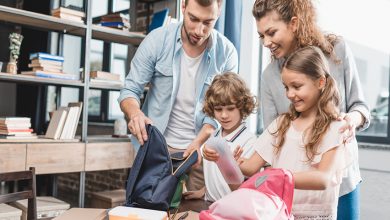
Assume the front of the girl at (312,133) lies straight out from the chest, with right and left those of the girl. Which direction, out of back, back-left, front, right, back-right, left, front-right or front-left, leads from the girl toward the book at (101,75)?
right

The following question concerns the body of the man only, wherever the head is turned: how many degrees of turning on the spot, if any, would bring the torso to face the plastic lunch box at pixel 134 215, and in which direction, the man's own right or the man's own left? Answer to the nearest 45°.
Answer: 0° — they already face it

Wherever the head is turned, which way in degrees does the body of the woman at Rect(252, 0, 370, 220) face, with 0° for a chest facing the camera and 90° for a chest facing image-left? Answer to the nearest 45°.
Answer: approximately 45°

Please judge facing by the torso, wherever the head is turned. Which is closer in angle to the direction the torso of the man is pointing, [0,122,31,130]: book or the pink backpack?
the pink backpack

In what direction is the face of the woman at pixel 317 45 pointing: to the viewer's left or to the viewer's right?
to the viewer's left

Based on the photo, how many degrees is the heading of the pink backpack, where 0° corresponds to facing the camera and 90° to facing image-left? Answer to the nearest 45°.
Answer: approximately 45°
